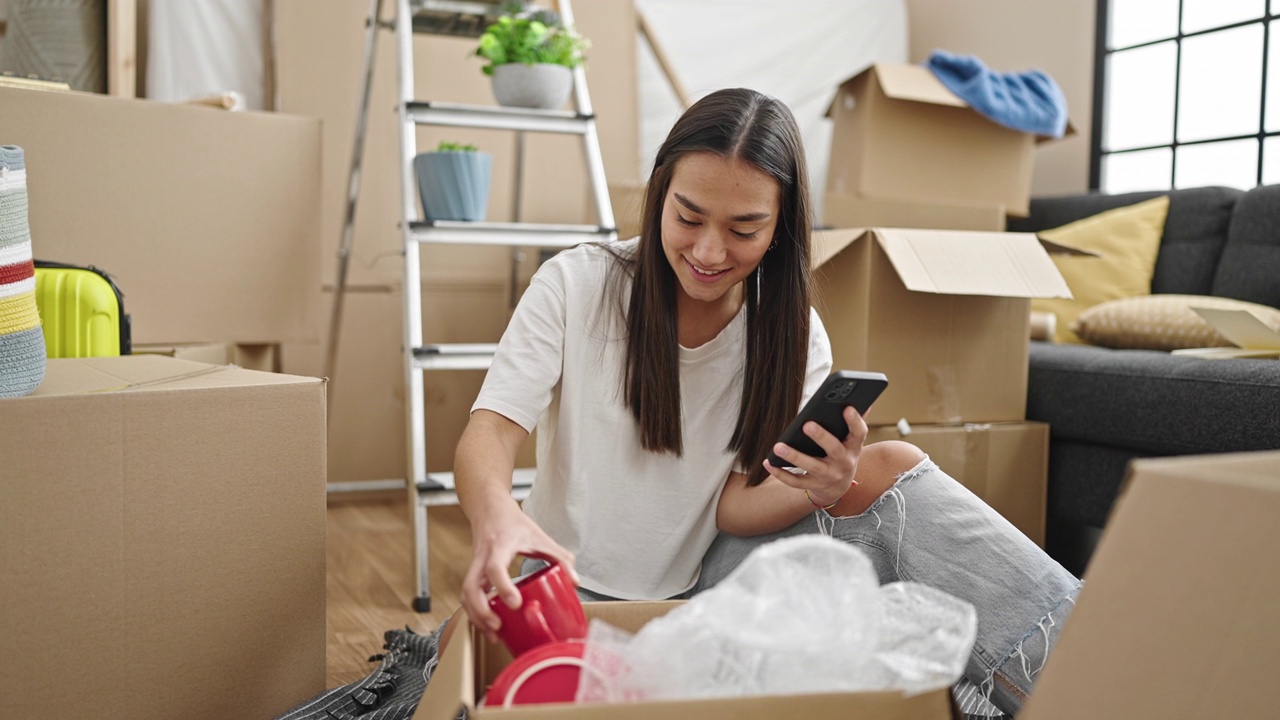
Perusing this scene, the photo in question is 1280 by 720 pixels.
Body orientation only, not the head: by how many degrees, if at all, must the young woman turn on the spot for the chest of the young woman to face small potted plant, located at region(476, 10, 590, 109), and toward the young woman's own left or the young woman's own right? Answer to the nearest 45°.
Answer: approximately 135° to the young woman's own right

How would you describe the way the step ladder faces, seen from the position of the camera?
facing the viewer

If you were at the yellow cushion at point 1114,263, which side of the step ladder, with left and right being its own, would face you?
left

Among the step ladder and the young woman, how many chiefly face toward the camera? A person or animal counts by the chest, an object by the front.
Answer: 2

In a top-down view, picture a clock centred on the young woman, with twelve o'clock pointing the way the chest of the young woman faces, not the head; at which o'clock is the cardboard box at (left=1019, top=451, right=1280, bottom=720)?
The cardboard box is roughly at 11 o'clock from the young woman.

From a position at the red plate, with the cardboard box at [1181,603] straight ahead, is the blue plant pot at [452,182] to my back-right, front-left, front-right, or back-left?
back-left

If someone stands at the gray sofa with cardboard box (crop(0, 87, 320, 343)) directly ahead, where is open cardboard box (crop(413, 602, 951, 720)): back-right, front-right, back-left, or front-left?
front-left

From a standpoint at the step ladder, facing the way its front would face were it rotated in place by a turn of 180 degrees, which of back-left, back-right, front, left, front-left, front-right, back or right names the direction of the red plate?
back

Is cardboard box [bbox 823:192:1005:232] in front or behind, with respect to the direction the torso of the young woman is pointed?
behind

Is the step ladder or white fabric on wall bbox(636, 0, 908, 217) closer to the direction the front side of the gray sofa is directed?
the step ladder
